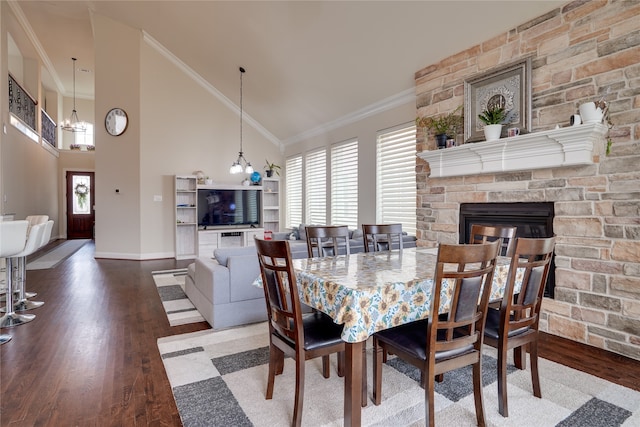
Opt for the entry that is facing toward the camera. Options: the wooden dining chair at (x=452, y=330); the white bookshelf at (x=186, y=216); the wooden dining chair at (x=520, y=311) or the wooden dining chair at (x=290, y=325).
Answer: the white bookshelf

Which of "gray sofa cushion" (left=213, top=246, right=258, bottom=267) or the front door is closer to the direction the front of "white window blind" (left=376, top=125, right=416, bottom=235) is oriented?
the gray sofa cushion

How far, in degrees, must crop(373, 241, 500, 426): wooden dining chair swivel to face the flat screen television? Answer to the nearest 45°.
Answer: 0° — it already faces it

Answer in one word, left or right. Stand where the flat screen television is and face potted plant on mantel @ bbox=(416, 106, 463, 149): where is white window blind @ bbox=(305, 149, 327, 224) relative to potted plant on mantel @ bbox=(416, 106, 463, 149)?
left

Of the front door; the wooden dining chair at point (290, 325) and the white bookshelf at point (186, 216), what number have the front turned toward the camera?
2

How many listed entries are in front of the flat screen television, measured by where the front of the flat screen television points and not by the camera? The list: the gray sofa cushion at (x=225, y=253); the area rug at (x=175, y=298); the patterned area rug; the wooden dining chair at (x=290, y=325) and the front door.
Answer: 4

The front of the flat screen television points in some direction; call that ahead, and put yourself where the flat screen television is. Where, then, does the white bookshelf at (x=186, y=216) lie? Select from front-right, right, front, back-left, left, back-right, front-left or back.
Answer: right

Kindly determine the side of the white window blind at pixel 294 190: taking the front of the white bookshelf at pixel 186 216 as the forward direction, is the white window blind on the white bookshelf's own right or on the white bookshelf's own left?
on the white bookshelf's own left

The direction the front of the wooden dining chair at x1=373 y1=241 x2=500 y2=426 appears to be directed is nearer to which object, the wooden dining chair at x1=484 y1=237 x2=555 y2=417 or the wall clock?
the wall clock
